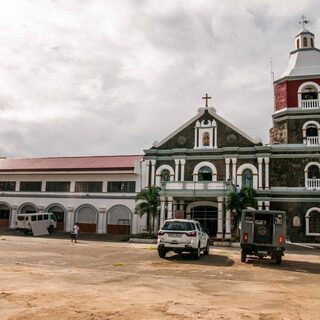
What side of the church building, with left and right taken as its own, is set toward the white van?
right

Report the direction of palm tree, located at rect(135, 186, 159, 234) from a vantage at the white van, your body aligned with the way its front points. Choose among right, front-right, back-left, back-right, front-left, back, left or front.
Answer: front-right

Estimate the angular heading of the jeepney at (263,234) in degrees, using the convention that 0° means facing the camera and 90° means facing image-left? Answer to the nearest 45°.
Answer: approximately 180°

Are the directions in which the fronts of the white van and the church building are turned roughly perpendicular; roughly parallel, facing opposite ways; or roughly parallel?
roughly perpendicular

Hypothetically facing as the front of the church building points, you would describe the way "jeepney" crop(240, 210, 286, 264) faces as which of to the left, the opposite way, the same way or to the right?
the opposite way

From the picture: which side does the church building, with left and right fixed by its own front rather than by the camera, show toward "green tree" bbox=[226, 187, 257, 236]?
front

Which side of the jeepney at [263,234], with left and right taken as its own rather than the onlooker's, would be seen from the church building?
front

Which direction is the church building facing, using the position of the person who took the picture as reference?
facing the viewer

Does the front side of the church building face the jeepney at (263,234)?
yes

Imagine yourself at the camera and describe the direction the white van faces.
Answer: facing to the right of the viewer

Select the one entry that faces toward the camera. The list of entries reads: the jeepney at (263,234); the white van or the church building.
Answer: the church building

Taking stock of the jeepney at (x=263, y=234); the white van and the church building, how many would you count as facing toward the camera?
1

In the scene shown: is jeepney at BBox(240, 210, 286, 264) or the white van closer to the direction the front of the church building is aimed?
the jeepney

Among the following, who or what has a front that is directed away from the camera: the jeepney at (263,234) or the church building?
the jeepney
